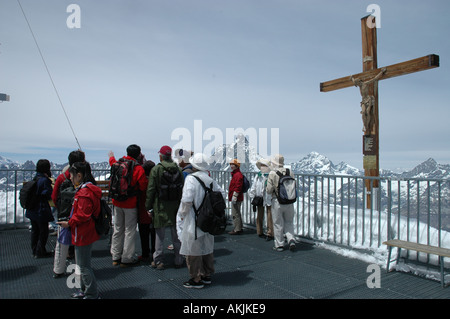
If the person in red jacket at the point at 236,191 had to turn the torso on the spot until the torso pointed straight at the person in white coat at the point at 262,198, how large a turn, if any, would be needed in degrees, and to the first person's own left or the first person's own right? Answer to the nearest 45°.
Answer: approximately 135° to the first person's own left

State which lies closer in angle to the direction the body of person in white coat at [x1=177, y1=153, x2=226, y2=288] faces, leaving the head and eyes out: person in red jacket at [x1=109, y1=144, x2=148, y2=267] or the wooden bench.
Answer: the person in red jacket

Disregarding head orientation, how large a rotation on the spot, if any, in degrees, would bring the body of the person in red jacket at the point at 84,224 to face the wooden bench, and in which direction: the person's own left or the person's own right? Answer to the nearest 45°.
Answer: approximately 180°

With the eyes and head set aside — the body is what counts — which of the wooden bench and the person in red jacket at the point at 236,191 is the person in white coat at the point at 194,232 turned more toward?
the person in red jacket

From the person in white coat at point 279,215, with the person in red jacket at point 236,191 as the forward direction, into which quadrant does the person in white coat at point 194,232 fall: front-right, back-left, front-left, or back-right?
back-left

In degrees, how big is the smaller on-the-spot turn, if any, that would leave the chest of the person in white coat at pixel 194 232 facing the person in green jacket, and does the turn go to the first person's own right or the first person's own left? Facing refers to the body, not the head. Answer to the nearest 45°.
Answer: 0° — they already face them

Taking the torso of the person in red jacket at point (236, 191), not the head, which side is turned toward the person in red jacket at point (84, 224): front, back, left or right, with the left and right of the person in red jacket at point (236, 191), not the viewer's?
left

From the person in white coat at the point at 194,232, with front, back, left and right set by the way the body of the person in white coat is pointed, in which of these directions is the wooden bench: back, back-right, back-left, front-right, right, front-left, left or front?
back-right
